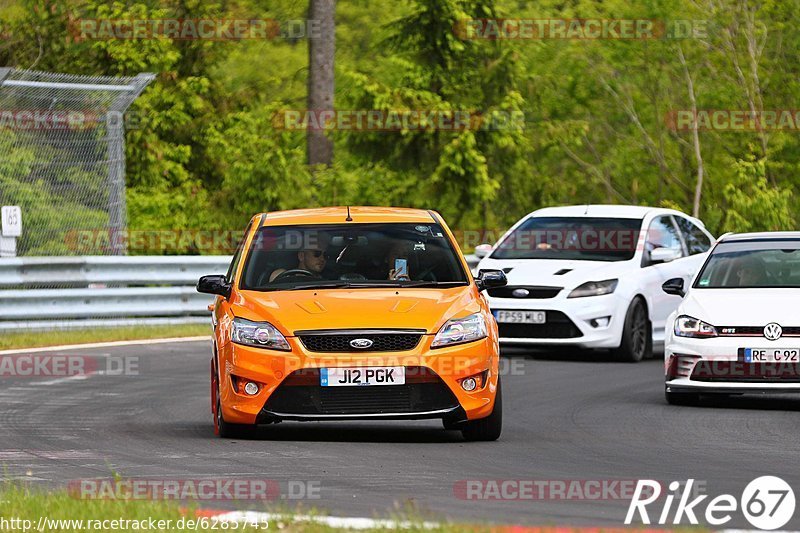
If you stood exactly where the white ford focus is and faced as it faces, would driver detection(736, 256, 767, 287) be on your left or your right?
on your left

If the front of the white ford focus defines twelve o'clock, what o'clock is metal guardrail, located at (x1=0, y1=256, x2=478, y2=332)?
The metal guardrail is roughly at 2 o'clock from the white ford focus.

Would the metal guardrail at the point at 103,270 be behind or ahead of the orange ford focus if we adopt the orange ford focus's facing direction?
behind

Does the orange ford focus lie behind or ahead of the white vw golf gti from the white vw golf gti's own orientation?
ahead

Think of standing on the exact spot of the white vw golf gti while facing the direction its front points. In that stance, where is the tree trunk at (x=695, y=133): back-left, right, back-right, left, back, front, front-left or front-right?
back

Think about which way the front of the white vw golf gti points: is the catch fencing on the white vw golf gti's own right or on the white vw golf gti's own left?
on the white vw golf gti's own right

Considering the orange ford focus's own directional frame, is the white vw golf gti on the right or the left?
on its left

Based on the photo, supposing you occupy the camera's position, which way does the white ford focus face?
facing the viewer and to the left of the viewer

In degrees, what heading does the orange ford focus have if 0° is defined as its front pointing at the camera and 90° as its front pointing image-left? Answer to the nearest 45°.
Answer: approximately 0°

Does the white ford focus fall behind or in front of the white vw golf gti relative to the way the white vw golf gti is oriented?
behind

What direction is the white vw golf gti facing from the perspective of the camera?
toward the camera

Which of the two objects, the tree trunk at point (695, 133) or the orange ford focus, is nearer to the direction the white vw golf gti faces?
the orange ford focus

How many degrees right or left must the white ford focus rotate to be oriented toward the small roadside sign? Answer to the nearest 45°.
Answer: approximately 45° to its right

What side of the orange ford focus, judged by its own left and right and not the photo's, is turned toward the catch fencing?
back
